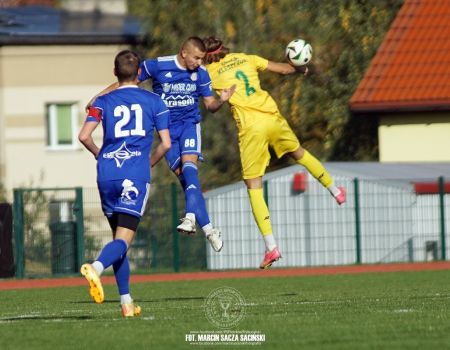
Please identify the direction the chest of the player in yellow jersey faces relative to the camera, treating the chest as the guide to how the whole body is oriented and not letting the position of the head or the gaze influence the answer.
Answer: away from the camera

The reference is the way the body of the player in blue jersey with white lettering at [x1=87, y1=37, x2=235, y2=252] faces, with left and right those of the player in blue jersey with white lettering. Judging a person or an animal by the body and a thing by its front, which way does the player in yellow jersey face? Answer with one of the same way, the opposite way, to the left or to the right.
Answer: the opposite way

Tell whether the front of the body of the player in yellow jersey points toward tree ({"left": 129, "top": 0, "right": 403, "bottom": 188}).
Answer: yes

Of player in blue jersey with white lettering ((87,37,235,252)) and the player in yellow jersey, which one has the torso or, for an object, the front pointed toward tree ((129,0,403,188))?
the player in yellow jersey

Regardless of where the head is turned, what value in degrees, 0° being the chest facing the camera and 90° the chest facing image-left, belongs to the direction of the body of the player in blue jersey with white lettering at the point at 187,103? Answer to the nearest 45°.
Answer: approximately 0°

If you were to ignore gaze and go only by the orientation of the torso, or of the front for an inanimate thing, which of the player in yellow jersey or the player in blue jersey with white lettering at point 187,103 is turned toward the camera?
the player in blue jersey with white lettering

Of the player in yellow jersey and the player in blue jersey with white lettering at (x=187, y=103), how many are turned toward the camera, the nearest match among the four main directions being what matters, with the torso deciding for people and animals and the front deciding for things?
1

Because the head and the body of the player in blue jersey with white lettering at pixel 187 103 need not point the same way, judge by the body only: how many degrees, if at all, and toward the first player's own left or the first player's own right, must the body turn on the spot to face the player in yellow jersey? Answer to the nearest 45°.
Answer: approximately 135° to the first player's own left

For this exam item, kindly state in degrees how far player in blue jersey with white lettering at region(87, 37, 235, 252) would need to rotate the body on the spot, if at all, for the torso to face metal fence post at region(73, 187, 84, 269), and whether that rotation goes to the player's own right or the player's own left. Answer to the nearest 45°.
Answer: approximately 180°
